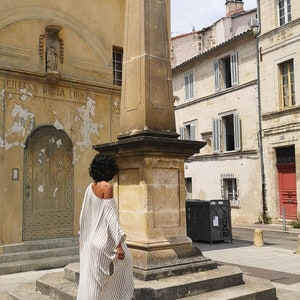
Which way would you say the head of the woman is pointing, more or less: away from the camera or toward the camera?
away from the camera

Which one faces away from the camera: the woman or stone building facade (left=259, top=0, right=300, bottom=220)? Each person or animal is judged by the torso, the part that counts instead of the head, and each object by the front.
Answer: the woman

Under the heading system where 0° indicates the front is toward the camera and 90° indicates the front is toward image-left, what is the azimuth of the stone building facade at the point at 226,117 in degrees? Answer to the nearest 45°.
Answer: approximately 45°

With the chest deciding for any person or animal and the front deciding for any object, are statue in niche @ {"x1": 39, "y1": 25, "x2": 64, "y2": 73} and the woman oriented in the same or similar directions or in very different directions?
very different directions

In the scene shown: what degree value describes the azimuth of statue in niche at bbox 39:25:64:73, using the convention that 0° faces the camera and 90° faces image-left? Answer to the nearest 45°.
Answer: approximately 0°

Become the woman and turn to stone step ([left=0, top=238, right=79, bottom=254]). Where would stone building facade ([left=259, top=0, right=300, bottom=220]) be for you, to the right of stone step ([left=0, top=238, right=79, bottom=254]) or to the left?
right

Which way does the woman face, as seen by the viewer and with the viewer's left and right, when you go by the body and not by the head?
facing away from the viewer
